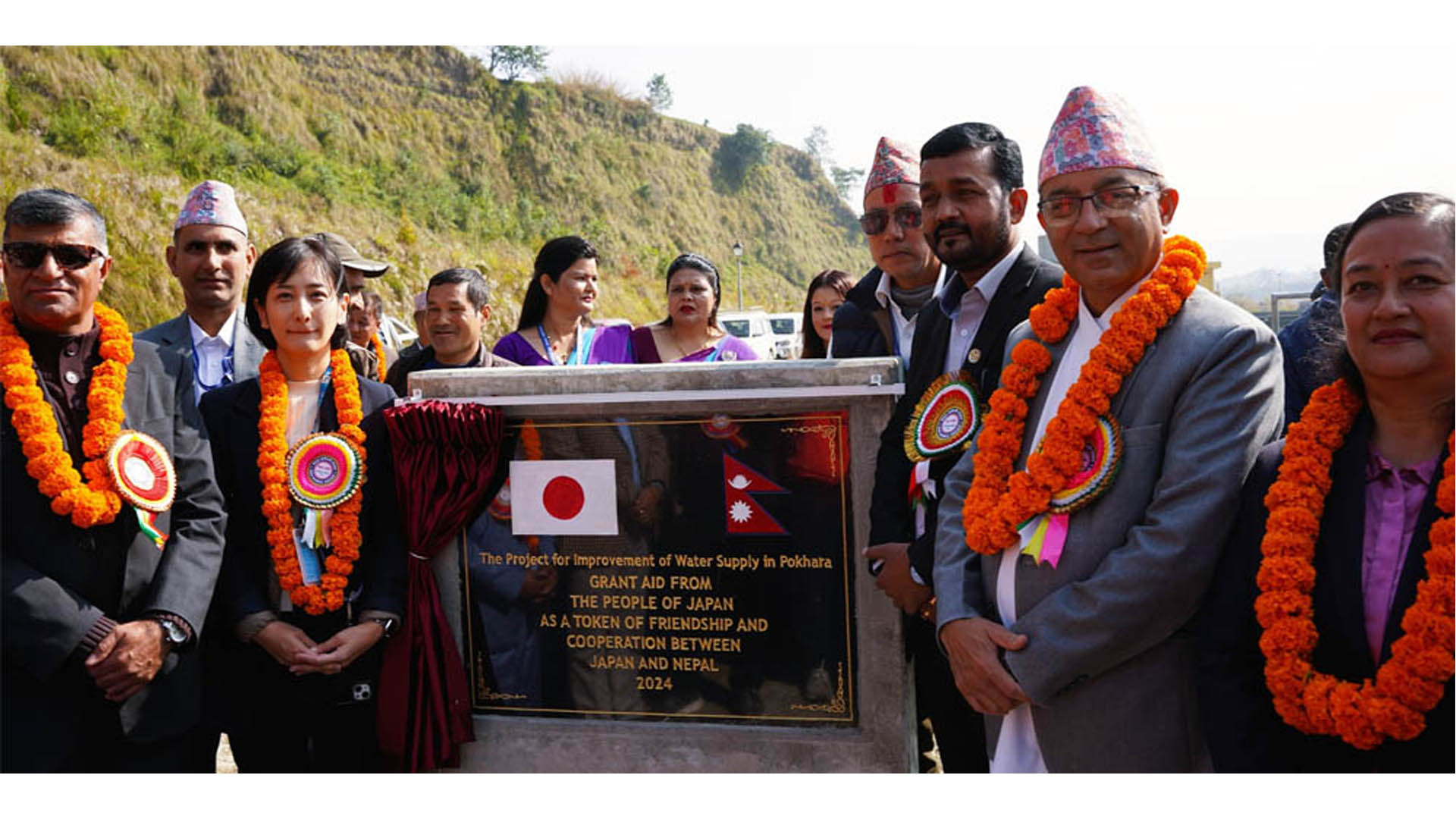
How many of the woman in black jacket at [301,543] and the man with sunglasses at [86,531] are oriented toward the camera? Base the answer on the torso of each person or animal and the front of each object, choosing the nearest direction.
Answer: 2

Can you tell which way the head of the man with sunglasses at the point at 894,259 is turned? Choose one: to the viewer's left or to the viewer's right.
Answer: to the viewer's left

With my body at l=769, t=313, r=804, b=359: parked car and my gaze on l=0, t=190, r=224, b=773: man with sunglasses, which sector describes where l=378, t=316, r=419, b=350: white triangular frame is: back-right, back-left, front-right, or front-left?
front-right

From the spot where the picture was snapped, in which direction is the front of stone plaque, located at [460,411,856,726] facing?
facing the viewer

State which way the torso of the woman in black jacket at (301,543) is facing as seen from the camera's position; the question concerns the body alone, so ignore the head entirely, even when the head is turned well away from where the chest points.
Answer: toward the camera

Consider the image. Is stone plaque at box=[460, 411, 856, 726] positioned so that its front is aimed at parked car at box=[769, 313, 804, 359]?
no

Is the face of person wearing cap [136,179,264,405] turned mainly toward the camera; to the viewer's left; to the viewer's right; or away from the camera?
toward the camera

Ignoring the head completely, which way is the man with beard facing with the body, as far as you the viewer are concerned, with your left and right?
facing the viewer and to the left of the viewer

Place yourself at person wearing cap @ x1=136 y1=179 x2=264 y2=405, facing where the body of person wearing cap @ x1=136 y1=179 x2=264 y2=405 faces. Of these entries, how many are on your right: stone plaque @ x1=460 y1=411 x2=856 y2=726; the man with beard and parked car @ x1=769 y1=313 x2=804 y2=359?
0

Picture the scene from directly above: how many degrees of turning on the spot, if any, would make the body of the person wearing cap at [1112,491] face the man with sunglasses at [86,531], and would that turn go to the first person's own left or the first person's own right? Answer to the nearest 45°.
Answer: approximately 45° to the first person's own right

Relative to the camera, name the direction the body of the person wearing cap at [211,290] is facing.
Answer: toward the camera
